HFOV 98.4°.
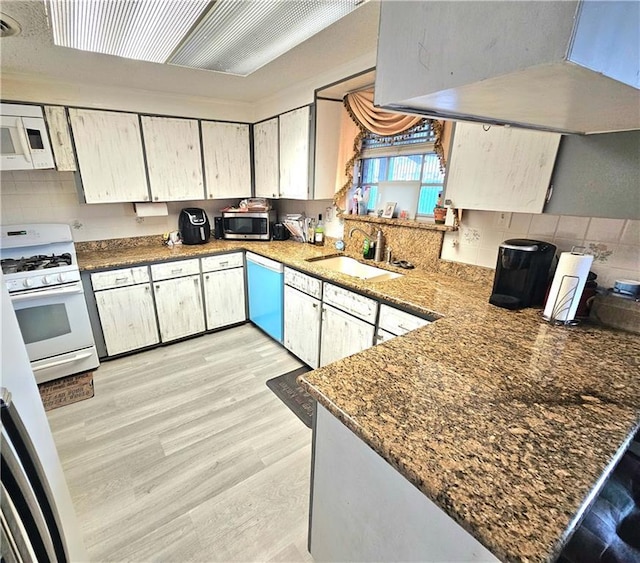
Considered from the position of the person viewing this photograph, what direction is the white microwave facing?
facing the viewer

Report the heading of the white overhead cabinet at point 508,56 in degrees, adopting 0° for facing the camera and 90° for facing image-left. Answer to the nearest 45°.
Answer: approximately 45°

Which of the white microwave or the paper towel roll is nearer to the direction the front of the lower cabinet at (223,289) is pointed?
the paper towel roll

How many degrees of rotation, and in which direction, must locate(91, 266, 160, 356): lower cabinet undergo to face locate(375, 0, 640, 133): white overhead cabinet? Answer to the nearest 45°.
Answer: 0° — it already faces it

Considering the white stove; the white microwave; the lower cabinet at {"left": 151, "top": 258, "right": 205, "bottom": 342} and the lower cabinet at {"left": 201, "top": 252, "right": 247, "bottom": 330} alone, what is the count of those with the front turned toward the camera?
4

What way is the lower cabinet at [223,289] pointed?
toward the camera

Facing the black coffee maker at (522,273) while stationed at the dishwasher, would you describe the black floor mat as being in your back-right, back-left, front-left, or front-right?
front-right

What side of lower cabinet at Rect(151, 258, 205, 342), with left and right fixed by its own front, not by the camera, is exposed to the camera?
front

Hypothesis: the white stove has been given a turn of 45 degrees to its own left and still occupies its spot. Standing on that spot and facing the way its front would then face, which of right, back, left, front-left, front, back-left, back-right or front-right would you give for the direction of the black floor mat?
front

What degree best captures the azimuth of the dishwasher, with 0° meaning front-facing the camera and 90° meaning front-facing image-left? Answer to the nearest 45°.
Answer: approximately 45°

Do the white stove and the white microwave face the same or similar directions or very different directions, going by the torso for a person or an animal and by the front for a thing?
same or similar directions

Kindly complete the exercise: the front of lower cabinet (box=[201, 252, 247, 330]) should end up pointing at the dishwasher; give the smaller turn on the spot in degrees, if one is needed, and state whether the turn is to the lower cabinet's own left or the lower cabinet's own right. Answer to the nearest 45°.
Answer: approximately 45° to the lower cabinet's own left

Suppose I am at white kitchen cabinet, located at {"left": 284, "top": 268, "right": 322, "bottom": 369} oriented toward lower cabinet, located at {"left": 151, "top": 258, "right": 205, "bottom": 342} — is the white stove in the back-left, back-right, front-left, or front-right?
front-left

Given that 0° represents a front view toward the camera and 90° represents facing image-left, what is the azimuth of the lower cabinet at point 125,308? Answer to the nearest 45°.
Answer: approximately 0°

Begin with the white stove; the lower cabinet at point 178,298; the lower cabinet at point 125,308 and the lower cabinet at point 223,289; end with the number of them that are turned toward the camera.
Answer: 4

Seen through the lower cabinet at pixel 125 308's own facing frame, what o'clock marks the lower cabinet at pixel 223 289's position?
the lower cabinet at pixel 223 289 is roughly at 9 o'clock from the lower cabinet at pixel 125 308.
